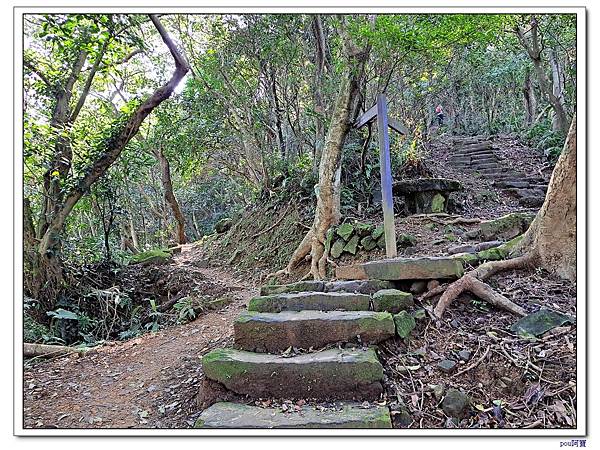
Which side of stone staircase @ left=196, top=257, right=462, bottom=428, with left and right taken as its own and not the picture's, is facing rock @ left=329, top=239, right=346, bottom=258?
back

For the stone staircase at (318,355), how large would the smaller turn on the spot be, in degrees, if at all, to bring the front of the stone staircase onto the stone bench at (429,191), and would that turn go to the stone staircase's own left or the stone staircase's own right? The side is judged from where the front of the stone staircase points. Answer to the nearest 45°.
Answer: approximately 180°

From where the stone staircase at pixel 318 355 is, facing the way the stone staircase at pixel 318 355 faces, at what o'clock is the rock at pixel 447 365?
The rock is roughly at 9 o'clock from the stone staircase.

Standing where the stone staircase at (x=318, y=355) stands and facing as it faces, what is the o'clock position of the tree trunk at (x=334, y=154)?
The tree trunk is roughly at 6 o'clock from the stone staircase.

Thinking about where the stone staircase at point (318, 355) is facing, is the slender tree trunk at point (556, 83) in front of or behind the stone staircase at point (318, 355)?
behind

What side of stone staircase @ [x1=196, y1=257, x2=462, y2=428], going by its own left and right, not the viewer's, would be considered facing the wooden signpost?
back

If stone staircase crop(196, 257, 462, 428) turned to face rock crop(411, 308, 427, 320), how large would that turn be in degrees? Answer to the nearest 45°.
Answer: approximately 135° to its left

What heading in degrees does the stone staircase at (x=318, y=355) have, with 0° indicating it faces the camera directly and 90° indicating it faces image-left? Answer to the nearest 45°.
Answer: approximately 0°

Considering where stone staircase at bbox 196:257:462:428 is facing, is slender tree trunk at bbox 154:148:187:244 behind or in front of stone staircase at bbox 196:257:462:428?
behind

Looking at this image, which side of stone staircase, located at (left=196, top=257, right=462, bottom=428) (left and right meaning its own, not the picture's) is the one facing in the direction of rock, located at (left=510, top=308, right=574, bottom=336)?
left

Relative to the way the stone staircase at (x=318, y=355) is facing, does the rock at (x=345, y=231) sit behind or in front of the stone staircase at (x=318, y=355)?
behind

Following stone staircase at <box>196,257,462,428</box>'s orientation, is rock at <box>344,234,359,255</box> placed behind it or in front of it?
behind
